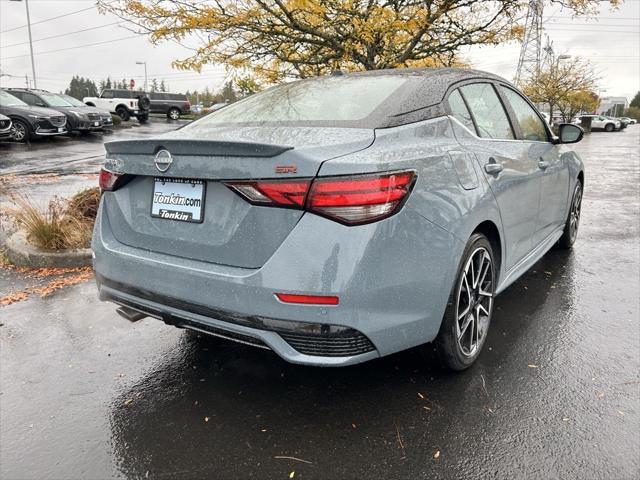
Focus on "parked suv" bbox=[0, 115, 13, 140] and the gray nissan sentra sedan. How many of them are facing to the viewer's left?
0

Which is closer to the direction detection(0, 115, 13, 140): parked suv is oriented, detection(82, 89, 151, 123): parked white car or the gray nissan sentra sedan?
the gray nissan sentra sedan

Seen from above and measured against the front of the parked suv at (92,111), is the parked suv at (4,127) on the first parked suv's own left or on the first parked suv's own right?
on the first parked suv's own right

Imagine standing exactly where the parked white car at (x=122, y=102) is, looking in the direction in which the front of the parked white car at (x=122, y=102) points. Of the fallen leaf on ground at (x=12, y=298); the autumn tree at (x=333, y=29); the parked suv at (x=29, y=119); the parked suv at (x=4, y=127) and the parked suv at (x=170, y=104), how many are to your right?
1

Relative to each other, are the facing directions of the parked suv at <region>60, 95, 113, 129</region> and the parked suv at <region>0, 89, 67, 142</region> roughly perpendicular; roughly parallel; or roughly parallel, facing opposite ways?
roughly parallel

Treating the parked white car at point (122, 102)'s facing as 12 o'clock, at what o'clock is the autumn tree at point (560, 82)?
The autumn tree is roughly at 5 o'clock from the parked white car.

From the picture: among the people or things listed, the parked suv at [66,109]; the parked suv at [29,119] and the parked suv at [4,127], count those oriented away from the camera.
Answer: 0

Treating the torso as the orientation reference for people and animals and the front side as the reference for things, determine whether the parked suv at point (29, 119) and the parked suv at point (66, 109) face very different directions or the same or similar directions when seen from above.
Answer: same or similar directions

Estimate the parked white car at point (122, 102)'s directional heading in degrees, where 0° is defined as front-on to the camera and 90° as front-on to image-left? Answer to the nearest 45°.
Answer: approximately 135°

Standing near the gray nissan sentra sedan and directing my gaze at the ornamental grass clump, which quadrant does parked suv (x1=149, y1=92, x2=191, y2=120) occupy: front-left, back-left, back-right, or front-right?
front-right

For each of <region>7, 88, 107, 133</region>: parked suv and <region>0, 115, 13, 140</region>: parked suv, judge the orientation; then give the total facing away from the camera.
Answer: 0

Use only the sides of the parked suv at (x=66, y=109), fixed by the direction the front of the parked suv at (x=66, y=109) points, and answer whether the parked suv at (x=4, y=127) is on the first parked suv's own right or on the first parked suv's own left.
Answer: on the first parked suv's own right
